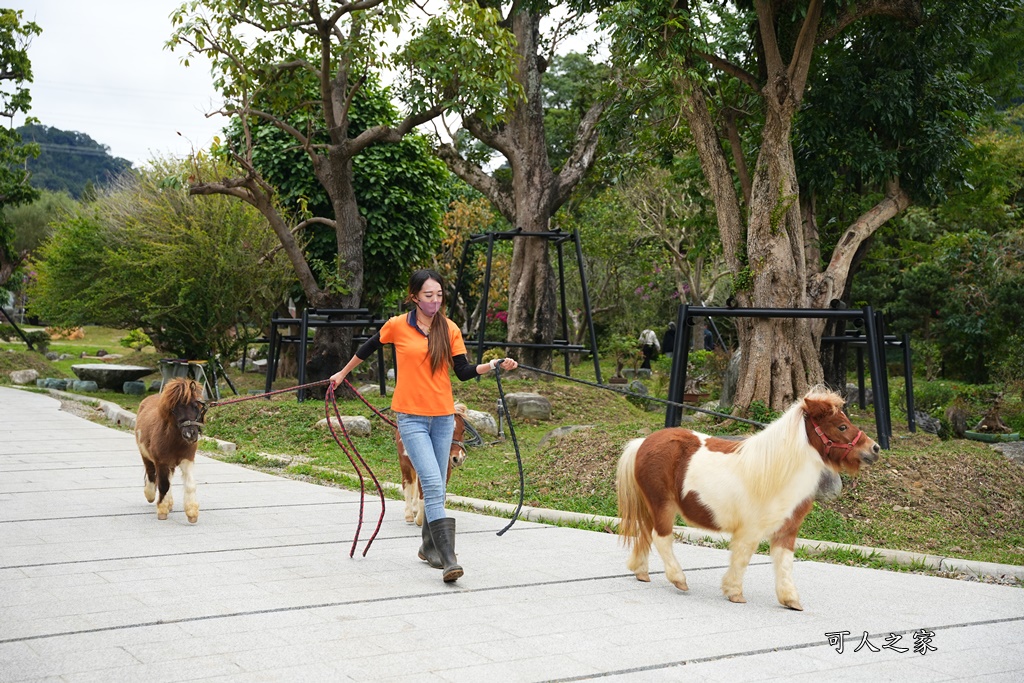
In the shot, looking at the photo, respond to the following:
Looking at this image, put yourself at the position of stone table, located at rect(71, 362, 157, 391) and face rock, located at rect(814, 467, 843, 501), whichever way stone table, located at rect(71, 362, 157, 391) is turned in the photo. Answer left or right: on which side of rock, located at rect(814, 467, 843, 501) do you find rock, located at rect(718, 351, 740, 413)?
left

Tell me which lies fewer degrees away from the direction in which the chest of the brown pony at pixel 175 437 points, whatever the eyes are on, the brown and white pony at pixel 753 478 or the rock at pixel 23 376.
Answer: the brown and white pony

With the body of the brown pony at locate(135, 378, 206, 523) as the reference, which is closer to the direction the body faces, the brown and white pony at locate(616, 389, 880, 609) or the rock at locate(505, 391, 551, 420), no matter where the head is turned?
the brown and white pony

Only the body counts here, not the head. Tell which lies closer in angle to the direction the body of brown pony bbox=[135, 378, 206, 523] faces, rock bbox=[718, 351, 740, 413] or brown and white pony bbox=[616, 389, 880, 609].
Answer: the brown and white pony

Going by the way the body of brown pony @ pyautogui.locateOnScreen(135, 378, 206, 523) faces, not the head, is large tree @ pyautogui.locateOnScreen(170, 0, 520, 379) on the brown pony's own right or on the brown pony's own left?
on the brown pony's own left

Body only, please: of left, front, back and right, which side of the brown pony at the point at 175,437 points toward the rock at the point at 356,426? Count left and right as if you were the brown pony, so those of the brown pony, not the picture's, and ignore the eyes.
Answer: left

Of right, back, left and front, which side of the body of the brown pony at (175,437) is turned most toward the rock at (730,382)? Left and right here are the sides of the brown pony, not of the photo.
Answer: left

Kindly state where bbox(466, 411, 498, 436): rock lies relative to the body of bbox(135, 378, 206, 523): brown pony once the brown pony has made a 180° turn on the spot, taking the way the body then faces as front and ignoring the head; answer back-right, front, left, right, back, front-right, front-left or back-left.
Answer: right

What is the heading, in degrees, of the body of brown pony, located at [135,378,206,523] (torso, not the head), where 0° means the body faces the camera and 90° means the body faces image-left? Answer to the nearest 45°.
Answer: approximately 315°
